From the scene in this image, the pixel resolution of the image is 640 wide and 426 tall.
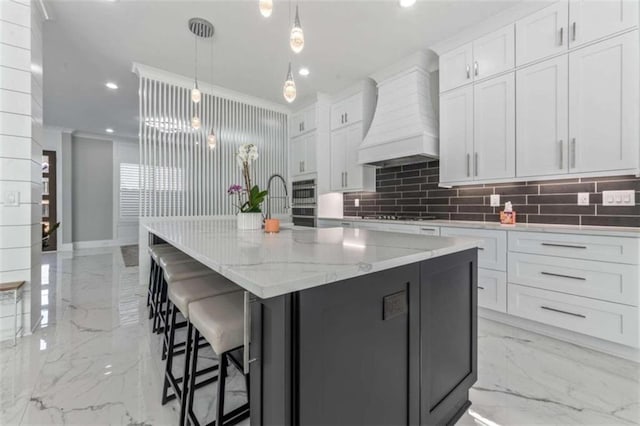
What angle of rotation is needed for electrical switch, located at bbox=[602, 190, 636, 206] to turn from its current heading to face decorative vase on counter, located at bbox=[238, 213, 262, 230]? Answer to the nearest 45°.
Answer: approximately 45° to its right

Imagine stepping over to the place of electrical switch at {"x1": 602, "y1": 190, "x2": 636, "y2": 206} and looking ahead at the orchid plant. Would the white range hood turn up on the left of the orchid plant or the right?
right

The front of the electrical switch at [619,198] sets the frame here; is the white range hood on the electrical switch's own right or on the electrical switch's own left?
on the electrical switch's own right

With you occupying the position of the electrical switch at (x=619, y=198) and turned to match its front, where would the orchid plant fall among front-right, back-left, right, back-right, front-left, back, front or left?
front-right

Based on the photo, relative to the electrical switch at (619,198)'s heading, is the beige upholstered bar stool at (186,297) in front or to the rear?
in front

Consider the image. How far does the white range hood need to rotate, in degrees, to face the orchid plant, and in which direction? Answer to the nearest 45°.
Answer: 0° — it already faces it

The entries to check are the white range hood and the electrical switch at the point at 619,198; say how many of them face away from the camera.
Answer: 0

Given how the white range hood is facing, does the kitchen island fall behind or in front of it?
in front

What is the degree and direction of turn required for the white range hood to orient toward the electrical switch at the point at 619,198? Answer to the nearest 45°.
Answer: approximately 90° to its left

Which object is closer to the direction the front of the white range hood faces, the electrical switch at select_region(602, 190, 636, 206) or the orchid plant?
the orchid plant

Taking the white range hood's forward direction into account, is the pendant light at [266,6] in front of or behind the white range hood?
in front

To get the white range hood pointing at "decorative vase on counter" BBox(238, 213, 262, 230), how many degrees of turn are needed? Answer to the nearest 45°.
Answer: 0° — it already faces it

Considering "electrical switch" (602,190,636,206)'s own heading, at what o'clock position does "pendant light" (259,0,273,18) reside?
The pendant light is roughly at 1 o'clock from the electrical switch.

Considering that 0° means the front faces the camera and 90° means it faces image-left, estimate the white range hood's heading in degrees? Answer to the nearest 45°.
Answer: approximately 45°
